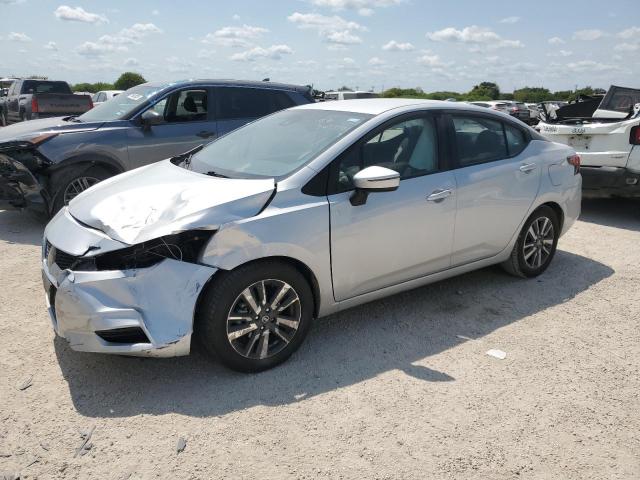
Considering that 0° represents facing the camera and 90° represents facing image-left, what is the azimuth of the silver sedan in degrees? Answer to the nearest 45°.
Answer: approximately 45°

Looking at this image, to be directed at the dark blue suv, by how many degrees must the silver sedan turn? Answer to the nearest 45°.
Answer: approximately 90° to its right

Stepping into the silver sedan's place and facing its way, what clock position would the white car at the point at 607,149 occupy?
The white car is roughly at 6 o'clock from the silver sedan.

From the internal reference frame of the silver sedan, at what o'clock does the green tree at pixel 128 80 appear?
The green tree is roughly at 4 o'clock from the silver sedan.

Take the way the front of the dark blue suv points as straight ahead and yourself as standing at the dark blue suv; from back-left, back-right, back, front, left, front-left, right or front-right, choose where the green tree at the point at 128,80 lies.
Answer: back-right

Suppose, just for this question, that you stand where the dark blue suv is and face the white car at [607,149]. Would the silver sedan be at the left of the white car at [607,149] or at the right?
right

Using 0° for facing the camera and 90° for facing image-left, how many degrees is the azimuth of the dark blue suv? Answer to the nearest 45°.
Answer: approximately 45°

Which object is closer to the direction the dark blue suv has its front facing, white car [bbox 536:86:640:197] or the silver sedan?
the silver sedan

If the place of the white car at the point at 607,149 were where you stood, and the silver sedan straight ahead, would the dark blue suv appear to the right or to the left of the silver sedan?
right
